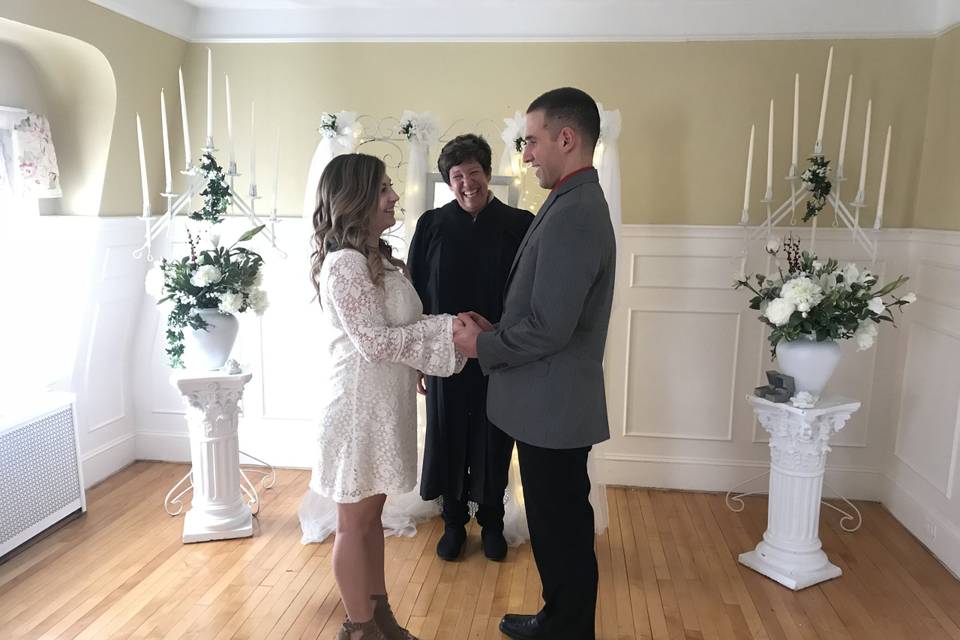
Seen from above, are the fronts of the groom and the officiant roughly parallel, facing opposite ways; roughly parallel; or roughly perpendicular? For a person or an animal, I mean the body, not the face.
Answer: roughly perpendicular

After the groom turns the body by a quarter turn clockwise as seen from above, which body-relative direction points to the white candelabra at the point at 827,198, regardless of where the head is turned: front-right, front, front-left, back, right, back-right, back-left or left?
front-right

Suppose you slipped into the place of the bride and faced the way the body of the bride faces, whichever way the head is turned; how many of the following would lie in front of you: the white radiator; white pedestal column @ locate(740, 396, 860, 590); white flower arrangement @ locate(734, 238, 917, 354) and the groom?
3

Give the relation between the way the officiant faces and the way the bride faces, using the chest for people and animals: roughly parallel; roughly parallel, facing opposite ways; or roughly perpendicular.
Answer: roughly perpendicular

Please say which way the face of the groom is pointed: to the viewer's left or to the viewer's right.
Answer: to the viewer's left

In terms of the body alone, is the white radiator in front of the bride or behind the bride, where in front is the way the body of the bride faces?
behind

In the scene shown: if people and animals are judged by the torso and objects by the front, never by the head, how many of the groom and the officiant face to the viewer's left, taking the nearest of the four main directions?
1

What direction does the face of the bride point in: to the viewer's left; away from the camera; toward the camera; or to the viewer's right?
to the viewer's right

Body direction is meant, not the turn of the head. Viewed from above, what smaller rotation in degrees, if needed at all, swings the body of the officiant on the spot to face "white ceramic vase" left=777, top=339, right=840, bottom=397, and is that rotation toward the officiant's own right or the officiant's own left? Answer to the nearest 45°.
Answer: approximately 90° to the officiant's own left

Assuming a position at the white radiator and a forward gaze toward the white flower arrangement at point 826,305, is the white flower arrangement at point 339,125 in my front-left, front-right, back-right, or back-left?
front-left

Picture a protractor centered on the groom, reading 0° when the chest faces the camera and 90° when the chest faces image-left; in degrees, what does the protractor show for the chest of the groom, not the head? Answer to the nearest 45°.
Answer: approximately 90°

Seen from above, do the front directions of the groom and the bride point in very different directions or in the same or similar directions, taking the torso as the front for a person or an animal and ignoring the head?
very different directions

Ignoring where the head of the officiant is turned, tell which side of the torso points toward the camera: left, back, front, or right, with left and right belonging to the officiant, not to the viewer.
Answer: front

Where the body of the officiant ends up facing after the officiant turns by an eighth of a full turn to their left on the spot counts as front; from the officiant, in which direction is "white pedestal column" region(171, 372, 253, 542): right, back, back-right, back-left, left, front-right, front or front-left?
back-right

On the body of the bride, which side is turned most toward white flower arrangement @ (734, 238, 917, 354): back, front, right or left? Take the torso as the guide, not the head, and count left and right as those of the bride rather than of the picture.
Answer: front

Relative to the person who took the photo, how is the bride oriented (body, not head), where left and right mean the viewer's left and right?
facing to the right of the viewer

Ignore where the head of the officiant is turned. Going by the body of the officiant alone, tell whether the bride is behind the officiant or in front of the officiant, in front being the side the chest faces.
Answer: in front

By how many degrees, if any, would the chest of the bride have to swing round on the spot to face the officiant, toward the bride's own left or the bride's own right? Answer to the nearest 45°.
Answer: approximately 45° to the bride's own left
